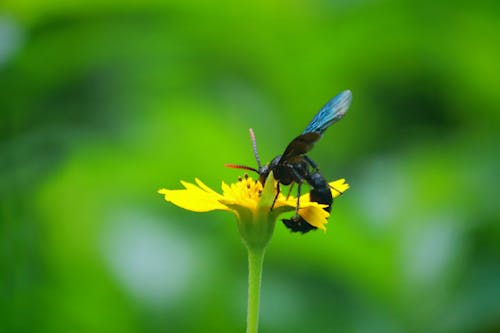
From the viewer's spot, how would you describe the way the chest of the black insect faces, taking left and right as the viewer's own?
facing to the left of the viewer
